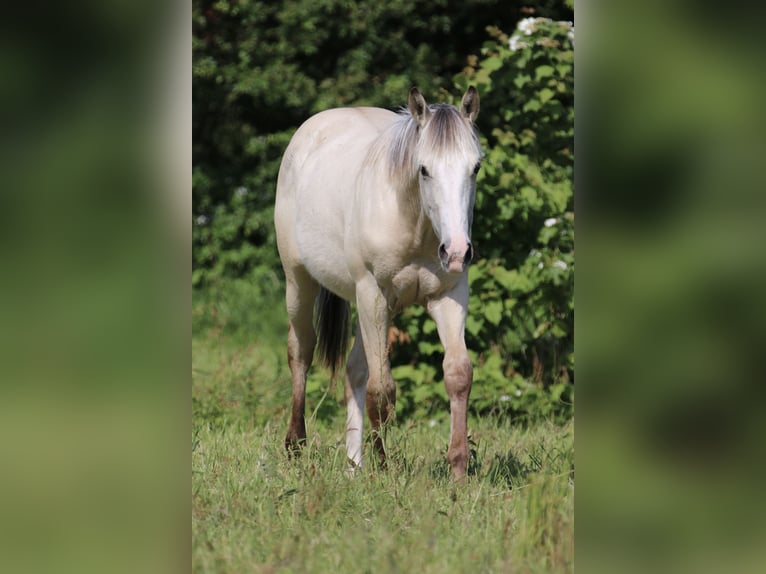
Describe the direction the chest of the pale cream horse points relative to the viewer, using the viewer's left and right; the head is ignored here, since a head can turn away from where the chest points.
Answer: facing the viewer and to the right of the viewer

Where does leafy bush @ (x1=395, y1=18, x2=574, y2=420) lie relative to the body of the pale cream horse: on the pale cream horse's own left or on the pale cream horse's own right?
on the pale cream horse's own left
